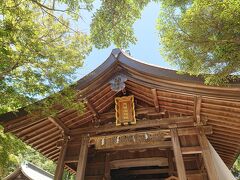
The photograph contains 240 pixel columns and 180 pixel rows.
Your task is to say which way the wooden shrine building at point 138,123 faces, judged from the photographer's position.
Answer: facing the viewer
